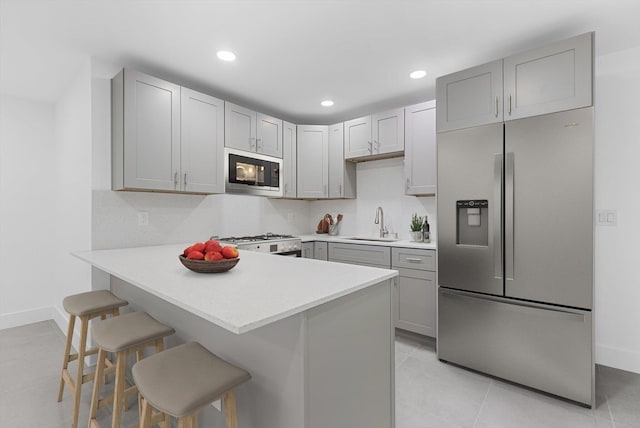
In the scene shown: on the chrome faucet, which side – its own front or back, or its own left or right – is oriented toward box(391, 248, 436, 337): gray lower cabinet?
left

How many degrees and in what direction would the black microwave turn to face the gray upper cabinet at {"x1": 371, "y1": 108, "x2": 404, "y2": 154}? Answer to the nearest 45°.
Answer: approximately 45° to its left

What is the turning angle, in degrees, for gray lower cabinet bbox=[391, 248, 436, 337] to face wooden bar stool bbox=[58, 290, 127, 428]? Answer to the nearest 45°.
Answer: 0° — it already faces it

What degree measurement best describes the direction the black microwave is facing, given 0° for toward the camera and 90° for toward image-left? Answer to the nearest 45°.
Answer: approximately 315°

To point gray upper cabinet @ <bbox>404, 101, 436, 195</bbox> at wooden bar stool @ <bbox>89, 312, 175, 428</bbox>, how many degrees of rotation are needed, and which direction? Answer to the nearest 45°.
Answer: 0° — it already faces it

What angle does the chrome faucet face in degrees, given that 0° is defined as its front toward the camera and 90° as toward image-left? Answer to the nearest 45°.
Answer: approximately 45°
